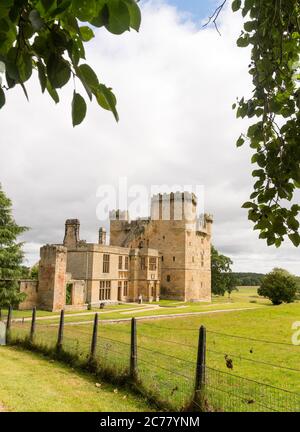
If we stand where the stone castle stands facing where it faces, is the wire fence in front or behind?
in front

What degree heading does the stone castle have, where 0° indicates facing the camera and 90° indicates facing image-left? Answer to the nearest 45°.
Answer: approximately 315°

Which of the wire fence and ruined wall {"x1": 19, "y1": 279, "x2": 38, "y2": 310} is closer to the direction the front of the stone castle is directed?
the wire fence

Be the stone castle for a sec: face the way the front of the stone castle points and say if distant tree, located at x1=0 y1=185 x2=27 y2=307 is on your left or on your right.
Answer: on your right
